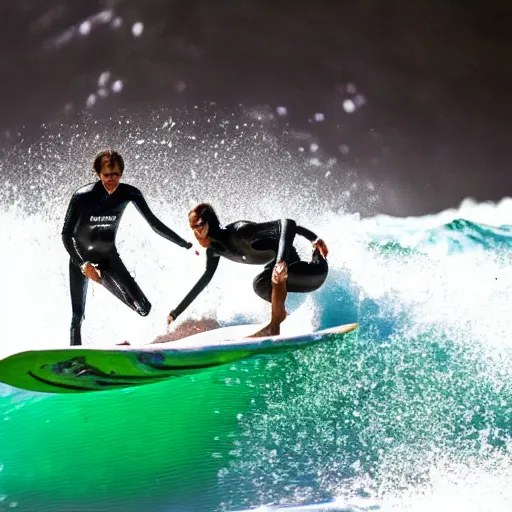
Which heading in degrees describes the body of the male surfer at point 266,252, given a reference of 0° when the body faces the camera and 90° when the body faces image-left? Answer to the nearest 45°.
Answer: approximately 90°

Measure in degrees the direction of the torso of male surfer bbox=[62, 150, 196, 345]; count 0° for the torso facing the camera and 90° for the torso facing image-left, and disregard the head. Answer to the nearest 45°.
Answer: approximately 0°

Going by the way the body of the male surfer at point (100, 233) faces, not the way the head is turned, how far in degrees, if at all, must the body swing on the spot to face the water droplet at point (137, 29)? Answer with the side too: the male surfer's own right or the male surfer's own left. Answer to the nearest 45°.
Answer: approximately 180°

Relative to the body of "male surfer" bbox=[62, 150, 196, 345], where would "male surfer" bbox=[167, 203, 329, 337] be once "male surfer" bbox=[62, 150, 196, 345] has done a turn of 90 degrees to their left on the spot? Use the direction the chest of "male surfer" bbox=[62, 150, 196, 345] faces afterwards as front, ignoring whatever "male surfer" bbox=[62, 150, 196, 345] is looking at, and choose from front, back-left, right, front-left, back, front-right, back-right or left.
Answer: front
